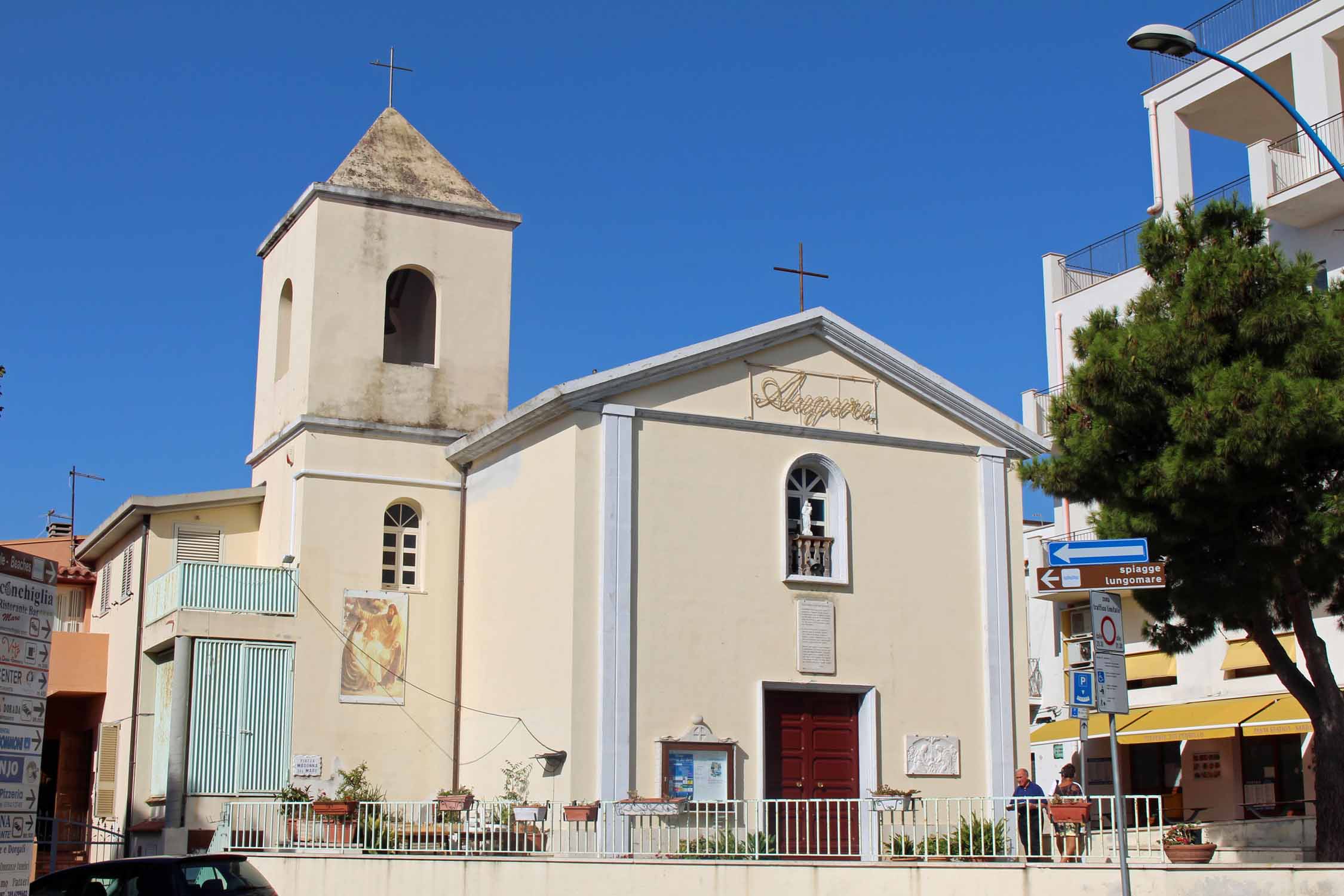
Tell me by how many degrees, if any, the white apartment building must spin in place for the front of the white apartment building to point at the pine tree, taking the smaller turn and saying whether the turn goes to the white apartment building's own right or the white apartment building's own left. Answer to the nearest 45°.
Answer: approximately 45° to the white apartment building's own left

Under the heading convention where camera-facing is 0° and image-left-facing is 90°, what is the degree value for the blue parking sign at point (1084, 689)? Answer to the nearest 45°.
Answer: approximately 0°

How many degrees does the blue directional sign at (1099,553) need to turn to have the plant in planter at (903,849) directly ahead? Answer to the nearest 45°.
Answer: approximately 135° to its right

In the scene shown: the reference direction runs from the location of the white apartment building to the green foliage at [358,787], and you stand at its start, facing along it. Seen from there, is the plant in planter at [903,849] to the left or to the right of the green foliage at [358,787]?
left

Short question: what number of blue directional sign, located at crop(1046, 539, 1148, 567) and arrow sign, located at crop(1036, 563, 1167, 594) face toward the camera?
2

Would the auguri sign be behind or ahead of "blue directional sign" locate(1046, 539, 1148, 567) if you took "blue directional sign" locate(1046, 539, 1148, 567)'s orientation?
behind

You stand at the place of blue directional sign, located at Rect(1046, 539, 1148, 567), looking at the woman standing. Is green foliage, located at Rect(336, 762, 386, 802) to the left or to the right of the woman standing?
left

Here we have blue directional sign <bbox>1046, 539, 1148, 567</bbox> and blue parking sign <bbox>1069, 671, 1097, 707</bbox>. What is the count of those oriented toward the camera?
2

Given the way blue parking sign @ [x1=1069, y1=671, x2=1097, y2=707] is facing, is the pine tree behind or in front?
behind
